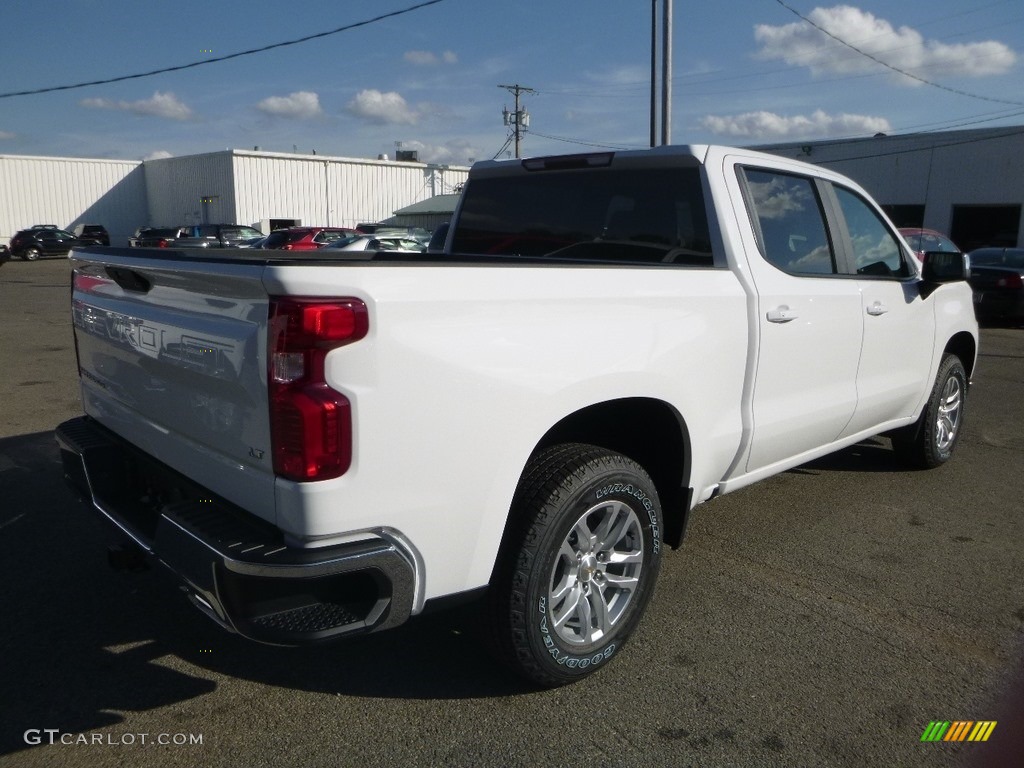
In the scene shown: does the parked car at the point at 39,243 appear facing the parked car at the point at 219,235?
no

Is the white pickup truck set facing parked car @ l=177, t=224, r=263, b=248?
no

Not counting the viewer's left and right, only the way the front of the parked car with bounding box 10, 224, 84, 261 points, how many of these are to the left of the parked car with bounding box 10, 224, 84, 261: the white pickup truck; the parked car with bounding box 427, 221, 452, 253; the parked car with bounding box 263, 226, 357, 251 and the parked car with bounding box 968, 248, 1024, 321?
0

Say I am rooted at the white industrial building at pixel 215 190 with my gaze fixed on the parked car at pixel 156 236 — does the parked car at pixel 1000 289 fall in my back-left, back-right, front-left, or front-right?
front-left

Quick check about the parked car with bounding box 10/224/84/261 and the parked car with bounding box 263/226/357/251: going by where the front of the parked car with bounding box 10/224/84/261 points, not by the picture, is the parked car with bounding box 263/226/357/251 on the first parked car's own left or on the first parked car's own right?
on the first parked car's own right

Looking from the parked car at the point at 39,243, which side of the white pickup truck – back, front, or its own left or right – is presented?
left

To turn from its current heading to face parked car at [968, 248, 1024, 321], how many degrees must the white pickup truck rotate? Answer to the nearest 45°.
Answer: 0° — it already faces it

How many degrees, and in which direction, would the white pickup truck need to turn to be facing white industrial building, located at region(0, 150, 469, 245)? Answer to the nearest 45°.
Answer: approximately 45° to its left

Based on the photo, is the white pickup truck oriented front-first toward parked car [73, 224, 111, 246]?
no

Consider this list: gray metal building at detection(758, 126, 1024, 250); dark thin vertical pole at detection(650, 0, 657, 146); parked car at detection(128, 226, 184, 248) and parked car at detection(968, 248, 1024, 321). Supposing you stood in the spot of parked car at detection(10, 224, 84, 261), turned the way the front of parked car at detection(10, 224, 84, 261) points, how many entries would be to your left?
0

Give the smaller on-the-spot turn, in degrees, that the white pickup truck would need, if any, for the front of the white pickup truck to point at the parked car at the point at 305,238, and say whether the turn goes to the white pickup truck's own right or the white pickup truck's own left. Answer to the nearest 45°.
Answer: approximately 45° to the white pickup truck's own left

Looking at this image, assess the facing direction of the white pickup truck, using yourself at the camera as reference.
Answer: facing away from the viewer and to the right of the viewer
